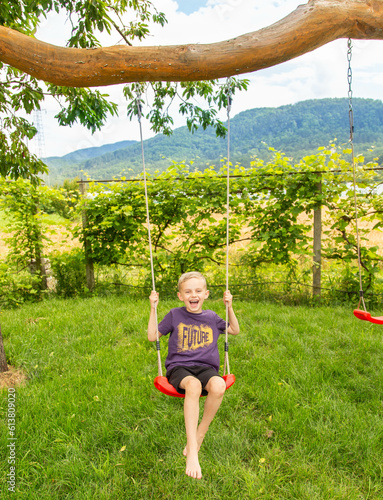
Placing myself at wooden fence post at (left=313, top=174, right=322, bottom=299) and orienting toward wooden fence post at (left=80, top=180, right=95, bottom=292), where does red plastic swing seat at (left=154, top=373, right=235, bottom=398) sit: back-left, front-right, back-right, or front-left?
front-left

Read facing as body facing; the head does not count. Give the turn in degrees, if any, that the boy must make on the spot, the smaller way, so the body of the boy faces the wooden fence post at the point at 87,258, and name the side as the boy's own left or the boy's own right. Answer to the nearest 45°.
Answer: approximately 135° to the boy's own right

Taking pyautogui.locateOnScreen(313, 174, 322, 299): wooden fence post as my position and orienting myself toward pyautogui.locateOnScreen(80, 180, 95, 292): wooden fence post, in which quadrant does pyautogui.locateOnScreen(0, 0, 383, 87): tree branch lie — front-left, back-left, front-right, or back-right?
front-left

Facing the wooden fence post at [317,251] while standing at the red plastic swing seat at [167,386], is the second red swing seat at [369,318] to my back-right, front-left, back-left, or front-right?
front-right

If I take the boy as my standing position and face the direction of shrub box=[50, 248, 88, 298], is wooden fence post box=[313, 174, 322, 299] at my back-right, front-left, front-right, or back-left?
front-right

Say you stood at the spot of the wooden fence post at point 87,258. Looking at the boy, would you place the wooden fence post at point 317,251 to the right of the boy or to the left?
left

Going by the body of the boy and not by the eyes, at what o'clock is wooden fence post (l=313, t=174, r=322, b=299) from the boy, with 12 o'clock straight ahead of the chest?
The wooden fence post is roughly at 7 o'clock from the boy.

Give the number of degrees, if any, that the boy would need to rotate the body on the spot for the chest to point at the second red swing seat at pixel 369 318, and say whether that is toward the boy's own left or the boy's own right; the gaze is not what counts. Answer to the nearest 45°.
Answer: approximately 90° to the boy's own left

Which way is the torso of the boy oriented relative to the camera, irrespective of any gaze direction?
toward the camera

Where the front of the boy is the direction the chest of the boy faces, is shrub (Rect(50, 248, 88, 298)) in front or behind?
behind
